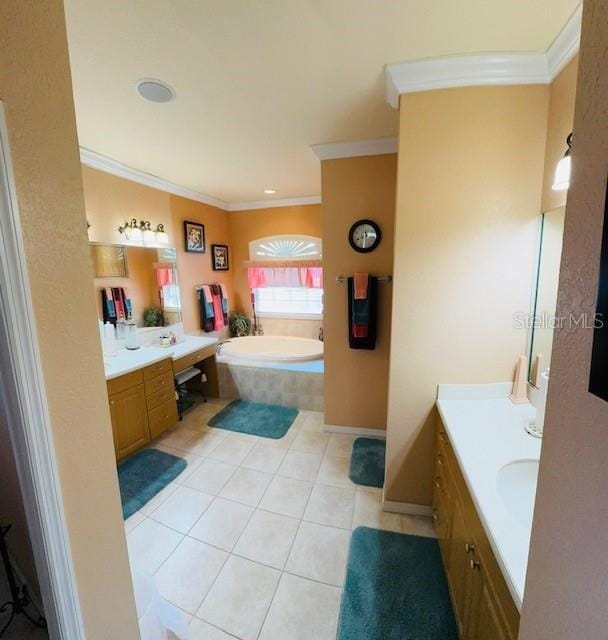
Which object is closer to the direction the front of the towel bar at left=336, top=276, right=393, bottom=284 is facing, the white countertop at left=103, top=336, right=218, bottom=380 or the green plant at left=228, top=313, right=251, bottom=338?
the white countertop

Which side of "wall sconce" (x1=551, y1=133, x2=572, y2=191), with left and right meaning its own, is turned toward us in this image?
left

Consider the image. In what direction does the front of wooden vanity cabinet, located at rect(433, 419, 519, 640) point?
to the viewer's left

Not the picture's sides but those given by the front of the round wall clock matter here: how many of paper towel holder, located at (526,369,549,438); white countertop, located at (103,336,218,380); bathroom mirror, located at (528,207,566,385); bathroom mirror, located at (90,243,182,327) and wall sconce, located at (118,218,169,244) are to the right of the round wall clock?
3

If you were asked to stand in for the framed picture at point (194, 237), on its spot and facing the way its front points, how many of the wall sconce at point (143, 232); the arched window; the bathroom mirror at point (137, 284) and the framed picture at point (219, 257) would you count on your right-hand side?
2

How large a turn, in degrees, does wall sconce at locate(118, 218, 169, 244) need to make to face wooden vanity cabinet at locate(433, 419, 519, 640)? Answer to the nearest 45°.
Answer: approximately 45° to its right
